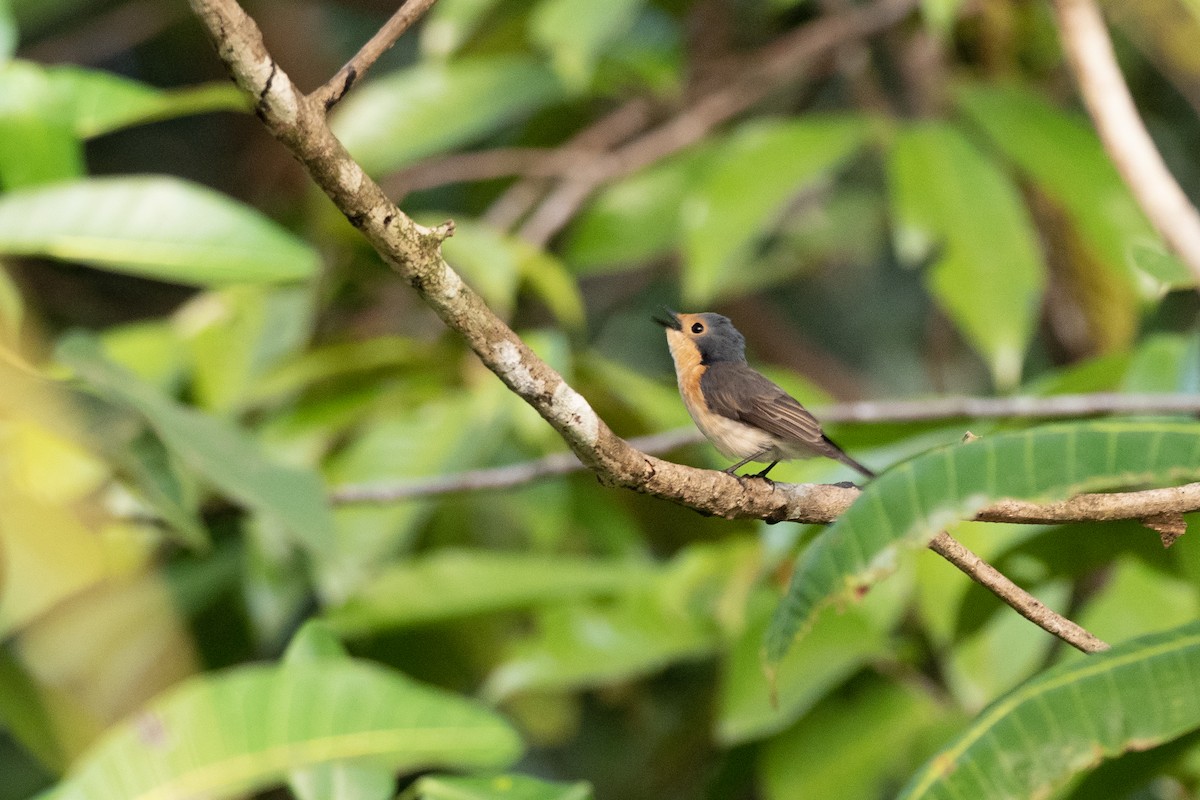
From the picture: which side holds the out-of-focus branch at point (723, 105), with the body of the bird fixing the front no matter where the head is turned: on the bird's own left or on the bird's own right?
on the bird's own right

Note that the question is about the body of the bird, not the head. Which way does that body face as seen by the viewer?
to the viewer's left

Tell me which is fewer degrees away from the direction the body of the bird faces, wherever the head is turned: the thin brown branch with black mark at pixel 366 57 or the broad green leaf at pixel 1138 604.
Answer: the thin brown branch with black mark

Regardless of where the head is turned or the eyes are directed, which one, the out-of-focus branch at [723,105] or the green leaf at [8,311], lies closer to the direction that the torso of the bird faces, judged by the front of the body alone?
the green leaf

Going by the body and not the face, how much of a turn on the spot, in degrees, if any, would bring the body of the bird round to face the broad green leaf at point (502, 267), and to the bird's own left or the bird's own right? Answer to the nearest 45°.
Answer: approximately 90° to the bird's own right
